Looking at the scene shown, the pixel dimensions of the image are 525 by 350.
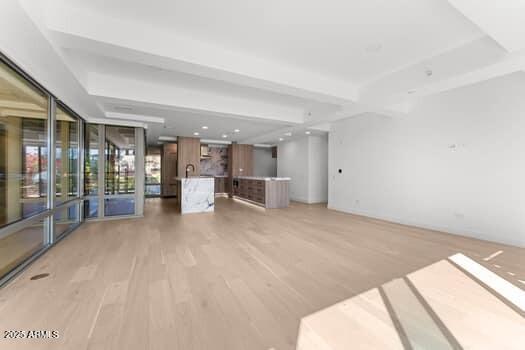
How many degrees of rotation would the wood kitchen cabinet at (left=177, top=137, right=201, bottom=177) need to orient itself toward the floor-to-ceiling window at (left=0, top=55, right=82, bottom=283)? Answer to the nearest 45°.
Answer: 0° — it already faces it

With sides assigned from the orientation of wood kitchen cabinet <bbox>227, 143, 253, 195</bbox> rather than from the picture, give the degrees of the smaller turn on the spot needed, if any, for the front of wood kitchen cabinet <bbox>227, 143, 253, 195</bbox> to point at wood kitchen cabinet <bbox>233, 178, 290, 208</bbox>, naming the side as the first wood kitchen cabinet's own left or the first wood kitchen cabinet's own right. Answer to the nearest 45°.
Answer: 0° — it already faces it

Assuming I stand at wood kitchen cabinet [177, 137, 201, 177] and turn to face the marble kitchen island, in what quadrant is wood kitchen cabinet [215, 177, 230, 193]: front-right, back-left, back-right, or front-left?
back-left

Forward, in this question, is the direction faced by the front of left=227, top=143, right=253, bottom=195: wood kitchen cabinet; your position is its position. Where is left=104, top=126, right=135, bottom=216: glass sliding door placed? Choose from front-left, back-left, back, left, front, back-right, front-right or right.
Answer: front-right

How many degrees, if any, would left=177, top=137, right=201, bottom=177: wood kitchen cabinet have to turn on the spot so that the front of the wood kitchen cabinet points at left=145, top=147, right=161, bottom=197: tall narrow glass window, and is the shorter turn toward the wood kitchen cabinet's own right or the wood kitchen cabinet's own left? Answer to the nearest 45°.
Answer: approximately 135° to the wood kitchen cabinet's own right

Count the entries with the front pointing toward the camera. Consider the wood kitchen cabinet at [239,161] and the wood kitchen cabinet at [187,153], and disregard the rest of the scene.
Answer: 2

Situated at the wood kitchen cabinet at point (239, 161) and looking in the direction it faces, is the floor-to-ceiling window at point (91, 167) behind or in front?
in front

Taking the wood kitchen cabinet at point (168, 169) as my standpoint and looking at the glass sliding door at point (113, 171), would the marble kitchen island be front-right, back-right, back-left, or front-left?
front-left

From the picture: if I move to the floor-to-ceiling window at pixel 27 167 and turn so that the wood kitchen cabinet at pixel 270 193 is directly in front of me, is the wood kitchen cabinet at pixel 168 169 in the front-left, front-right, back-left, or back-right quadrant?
front-left

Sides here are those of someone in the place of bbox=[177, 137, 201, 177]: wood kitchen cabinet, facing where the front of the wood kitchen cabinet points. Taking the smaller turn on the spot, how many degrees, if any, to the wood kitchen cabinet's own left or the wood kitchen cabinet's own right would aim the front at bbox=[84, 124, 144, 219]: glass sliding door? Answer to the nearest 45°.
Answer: approximately 45° to the wood kitchen cabinet's own right

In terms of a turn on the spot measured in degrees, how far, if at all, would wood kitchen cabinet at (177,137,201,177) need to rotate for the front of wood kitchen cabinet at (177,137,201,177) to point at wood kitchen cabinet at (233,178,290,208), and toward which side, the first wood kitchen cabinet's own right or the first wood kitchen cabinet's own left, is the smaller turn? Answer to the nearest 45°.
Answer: approximately 45° to the first wood kitchen cabinet's own left

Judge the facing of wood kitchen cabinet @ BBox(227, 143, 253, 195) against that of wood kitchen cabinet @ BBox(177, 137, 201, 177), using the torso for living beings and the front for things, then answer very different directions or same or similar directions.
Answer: same or similar directions

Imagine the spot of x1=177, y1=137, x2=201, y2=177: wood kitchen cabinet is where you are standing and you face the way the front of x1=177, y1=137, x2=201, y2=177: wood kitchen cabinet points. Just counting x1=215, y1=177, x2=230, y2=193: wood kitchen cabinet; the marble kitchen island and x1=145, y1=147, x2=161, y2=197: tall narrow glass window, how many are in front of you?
1

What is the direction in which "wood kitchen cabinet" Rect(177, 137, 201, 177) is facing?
toward the camera
